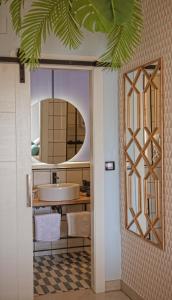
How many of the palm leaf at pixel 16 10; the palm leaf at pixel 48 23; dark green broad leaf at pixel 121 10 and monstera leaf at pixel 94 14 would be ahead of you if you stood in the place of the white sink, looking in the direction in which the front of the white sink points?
4

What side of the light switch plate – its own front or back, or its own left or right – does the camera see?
front

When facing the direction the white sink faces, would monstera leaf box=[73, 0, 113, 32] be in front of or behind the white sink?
in front

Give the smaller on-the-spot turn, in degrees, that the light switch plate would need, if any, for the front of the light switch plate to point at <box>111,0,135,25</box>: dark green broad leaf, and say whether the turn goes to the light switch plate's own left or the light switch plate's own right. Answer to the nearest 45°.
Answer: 0° — it already faces it

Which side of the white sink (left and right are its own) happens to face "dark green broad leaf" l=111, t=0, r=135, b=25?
front

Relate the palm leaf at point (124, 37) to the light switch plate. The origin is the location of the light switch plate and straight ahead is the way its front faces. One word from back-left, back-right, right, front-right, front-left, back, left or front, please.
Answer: front

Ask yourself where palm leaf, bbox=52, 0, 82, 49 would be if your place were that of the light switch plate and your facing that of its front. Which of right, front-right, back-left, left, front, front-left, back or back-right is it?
front

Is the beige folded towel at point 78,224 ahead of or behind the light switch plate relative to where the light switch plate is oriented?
behind

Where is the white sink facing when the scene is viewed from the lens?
facing the viewer

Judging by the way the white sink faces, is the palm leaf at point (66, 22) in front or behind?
in front

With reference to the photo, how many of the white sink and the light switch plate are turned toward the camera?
2
